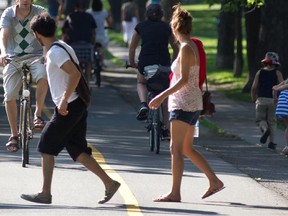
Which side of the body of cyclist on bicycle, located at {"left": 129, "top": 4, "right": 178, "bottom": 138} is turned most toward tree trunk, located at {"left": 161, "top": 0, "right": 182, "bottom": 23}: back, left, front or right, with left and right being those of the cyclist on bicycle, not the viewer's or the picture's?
front

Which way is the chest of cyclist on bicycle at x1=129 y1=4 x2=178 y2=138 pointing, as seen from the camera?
away from the camera

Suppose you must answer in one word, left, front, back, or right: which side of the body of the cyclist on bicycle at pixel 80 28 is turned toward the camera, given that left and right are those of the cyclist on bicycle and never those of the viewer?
back

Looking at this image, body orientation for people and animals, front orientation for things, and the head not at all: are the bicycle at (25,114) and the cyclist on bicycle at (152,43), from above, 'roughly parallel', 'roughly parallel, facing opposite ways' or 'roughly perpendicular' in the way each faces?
roughly parallel, facing opposite ways

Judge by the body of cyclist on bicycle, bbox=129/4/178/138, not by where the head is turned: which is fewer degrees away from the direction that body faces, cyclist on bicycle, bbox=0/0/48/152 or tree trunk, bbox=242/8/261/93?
the tree trunk

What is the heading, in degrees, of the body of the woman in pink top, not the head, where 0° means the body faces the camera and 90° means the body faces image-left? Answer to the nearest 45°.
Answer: approximately 90°

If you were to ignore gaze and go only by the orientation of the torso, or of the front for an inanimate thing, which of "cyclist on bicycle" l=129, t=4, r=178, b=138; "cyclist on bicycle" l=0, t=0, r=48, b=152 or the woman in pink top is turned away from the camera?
"cyclist on bicycle" l=129, t=4, r=178, b=138

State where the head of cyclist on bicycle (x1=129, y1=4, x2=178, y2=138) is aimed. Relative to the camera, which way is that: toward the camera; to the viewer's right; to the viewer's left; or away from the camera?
away from the camera

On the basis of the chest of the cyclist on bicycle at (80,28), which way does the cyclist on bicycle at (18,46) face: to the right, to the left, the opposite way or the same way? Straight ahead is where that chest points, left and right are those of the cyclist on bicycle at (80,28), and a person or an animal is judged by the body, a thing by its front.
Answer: the opposite way

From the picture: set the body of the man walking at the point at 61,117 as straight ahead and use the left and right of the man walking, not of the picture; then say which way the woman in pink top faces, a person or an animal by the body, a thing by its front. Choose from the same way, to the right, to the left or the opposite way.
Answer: the same way

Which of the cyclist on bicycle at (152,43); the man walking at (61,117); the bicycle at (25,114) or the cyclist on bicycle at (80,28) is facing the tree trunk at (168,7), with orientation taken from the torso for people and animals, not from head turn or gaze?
the cyclist on bicycle at (152,43)

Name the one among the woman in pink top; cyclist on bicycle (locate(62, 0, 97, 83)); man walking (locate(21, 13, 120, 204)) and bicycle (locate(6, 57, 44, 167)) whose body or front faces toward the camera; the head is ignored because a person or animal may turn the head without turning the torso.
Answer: the bicycle

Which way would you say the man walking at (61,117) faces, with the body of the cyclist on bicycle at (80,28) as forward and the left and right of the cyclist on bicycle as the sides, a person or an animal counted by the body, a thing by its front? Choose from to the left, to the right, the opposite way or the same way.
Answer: to the left

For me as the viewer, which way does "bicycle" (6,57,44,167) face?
facing the viewer

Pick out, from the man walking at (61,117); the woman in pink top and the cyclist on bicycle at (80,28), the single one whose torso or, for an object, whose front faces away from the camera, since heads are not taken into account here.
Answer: the cyclist on bicycle
